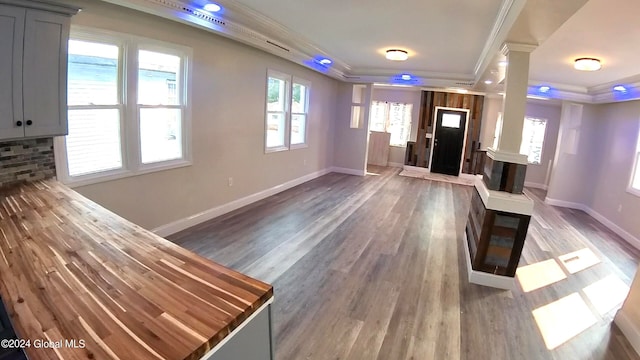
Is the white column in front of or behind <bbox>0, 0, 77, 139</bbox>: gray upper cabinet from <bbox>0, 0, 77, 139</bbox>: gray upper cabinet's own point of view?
in front

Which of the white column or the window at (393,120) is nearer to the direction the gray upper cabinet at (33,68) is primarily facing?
the white column

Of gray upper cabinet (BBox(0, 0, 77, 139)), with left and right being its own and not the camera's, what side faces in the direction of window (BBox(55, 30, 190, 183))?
left

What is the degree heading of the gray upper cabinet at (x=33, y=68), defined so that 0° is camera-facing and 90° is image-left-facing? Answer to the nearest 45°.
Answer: approximately 315°

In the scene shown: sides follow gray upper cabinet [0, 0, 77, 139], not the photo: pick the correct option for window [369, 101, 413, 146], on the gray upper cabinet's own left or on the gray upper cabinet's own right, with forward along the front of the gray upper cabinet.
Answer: on the gray upper cabinet's own left

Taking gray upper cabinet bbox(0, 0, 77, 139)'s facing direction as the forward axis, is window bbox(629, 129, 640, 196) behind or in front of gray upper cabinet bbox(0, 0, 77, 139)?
in front

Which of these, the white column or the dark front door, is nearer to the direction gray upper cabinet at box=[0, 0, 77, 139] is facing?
the white column

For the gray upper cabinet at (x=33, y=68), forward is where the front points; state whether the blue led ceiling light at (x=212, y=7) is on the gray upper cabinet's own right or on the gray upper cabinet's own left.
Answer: on the gray upper cabinet's own left

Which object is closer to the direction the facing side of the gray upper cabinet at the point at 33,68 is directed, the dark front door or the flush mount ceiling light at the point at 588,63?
the flush mount ceiling light

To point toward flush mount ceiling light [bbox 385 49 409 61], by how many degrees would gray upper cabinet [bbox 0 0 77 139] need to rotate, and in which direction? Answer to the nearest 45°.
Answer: approximately 45° to its left

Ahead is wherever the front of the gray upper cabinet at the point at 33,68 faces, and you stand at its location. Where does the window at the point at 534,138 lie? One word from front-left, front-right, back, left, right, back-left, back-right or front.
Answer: front-left
